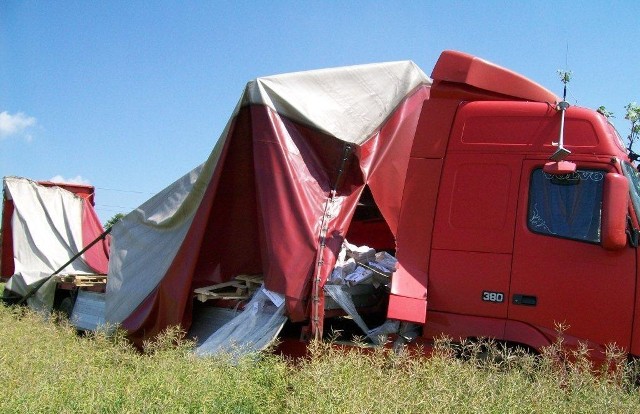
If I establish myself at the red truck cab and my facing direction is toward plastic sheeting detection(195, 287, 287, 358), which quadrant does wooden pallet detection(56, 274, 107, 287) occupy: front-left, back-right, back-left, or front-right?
front-right

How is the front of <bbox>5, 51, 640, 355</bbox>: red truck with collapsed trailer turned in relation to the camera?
facing to the right of the viewer
